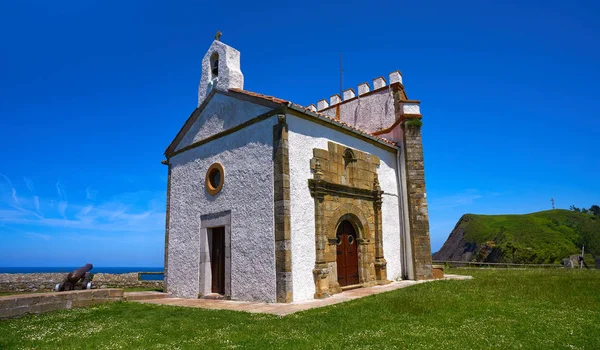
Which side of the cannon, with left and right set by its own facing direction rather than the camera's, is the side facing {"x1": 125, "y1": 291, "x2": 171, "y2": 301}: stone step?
right

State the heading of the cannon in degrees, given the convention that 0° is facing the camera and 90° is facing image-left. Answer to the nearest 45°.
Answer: approximately 225°

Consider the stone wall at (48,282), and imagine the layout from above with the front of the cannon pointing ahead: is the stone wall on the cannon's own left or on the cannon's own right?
on the cannon's own left

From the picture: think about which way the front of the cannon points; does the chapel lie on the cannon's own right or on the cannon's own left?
on the cannon's own right
